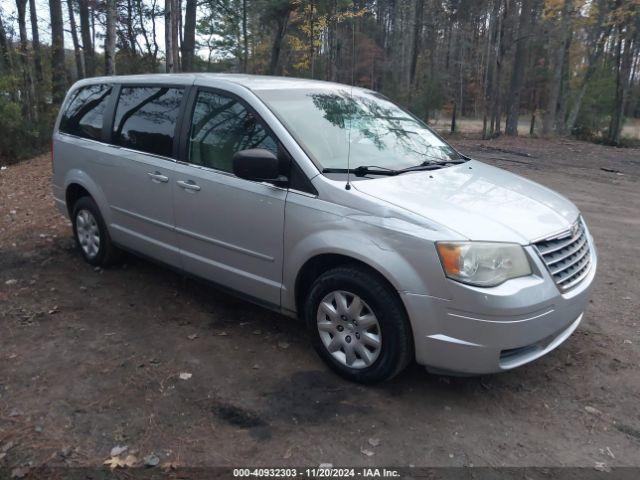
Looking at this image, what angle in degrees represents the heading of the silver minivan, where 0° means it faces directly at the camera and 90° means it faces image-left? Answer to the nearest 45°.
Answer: approximately 315°

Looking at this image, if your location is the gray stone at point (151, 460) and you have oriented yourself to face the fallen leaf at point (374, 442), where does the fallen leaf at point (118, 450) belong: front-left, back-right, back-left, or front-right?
back-left

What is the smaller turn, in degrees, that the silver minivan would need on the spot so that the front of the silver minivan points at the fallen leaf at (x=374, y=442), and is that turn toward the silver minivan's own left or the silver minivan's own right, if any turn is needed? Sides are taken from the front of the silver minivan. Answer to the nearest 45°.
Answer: approximately 45° to the silver minivan's own right

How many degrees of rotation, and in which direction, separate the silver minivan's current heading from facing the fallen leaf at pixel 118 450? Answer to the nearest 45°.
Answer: approximately 90° to its right

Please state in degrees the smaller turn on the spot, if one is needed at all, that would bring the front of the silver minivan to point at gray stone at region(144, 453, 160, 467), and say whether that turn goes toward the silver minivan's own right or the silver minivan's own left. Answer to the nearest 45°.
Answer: approximately 90° to the silver minivan's own right

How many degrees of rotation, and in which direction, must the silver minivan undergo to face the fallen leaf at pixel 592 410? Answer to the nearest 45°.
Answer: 0° — it already faces it

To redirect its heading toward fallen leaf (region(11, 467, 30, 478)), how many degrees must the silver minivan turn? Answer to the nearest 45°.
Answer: approximately 90° to its right
